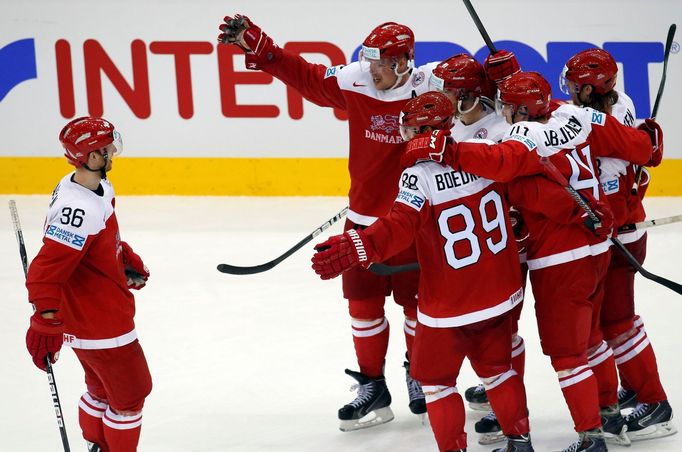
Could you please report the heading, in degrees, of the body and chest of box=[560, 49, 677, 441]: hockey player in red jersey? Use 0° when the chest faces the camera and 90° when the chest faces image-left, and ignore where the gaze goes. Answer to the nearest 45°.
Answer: approximately 90°

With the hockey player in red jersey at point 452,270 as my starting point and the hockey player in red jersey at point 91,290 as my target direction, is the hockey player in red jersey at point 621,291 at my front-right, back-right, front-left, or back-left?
back-right

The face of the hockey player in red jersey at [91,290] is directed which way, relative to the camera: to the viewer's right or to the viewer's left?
to the viewer's right

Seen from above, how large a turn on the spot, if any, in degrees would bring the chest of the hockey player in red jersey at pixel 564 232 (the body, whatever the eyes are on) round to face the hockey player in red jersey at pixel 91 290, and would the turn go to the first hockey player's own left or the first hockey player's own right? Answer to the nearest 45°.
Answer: approximately 45° to the first hockey player's own left

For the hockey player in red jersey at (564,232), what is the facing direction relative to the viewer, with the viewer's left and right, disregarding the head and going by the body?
facing away from the viewer and to the left of the viewer

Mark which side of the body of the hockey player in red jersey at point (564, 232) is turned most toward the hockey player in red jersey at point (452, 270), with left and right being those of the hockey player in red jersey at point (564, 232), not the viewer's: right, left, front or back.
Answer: left
